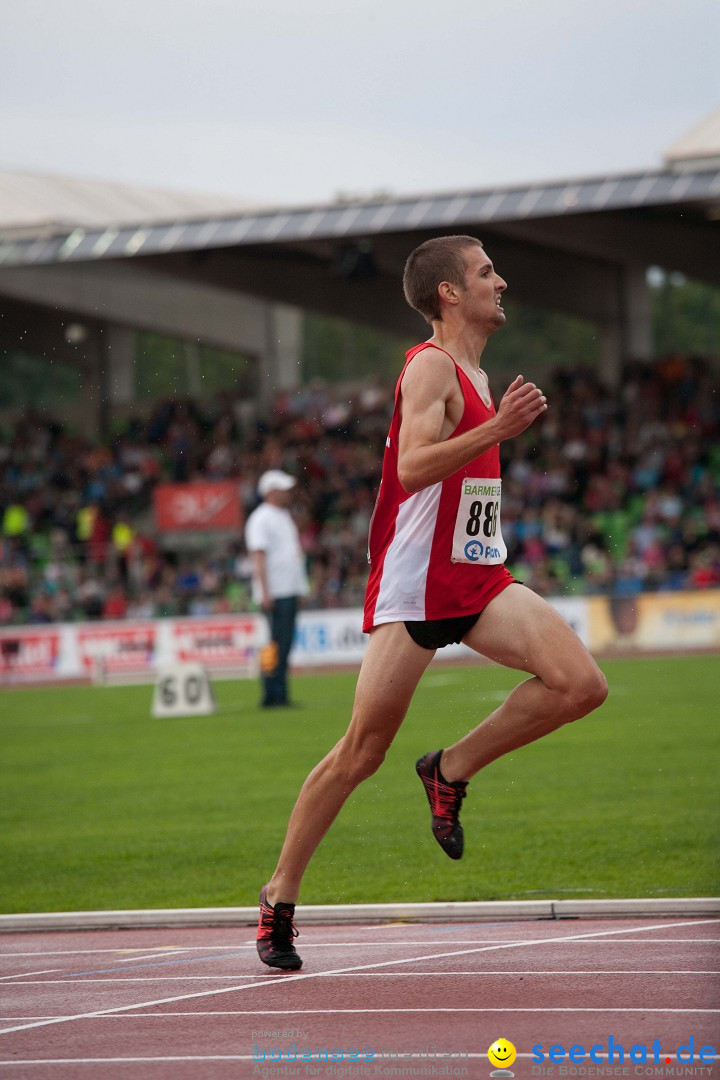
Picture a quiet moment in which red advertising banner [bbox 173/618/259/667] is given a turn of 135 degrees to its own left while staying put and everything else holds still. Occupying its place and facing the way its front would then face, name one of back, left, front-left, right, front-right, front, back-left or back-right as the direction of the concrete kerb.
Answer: back-right

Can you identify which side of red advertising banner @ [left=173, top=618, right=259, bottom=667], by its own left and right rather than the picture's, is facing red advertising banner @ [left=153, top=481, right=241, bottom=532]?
back

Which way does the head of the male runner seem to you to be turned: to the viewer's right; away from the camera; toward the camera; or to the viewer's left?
to the viewer's right

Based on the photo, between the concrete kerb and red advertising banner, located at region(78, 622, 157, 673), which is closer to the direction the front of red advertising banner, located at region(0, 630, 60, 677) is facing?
the concrete kerb

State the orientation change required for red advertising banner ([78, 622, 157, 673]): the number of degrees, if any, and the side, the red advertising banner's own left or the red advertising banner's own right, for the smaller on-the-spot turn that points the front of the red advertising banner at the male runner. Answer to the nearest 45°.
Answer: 0° — it already faces them

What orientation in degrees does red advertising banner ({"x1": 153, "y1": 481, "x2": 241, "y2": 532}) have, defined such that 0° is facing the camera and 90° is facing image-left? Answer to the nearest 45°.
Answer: approximately 0°

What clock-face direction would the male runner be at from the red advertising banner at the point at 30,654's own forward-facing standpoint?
The male runner is roughly at 12 o'clock from the red advertising banner.

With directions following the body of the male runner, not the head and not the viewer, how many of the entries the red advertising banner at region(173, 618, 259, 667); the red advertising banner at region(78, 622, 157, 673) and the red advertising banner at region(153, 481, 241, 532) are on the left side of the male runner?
3

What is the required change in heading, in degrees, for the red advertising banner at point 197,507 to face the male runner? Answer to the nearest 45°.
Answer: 0° — it already faces them

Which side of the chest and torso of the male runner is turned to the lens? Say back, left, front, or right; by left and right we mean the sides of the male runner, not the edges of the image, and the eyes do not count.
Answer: right
